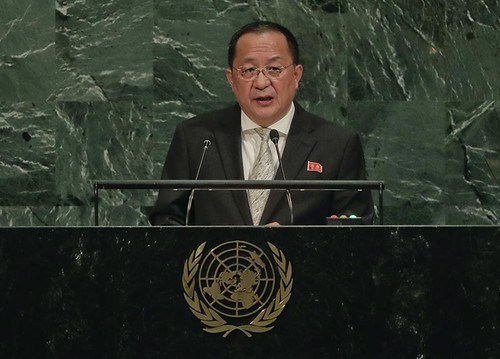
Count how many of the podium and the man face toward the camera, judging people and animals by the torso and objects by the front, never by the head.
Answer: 2

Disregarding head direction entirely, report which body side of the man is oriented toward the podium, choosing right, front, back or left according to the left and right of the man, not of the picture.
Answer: front

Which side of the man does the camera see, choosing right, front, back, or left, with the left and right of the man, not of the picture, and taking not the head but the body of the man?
front

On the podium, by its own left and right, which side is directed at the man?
back

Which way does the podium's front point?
toward the camera

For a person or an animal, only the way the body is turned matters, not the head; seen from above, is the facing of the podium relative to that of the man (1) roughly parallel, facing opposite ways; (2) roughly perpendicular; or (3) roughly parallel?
roughly parallel

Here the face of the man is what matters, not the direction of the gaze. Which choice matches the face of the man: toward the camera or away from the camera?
toward the camera
